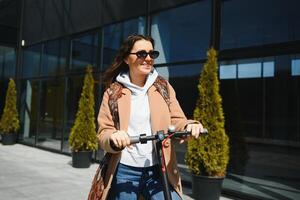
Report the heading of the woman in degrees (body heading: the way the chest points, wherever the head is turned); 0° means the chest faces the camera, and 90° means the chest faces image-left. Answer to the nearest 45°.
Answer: approximately 315°

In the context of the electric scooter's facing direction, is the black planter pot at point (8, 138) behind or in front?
behind

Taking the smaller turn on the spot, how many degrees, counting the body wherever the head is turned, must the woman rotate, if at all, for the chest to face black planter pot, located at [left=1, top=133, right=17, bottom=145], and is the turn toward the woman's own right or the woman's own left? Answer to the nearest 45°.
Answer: approximately 180°

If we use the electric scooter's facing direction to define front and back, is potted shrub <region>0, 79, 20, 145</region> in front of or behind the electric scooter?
behind

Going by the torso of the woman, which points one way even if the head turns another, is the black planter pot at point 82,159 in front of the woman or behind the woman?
behind

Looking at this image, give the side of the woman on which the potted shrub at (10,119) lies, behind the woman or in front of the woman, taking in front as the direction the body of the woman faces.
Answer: behind

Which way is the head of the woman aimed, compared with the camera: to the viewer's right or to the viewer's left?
to the viewer's right

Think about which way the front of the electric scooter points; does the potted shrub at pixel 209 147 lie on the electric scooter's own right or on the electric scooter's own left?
on the electric scooter's own left
